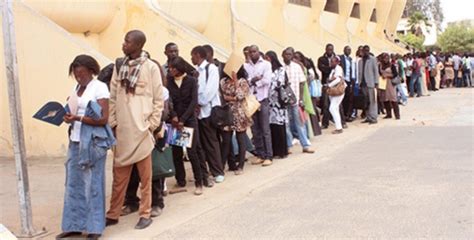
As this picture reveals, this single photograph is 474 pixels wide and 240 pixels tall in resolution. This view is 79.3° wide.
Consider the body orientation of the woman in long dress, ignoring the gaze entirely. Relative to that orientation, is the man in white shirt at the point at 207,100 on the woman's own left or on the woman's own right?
on the woman's own left

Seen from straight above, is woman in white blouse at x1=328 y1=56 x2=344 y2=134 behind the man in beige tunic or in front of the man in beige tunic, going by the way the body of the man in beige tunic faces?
behind

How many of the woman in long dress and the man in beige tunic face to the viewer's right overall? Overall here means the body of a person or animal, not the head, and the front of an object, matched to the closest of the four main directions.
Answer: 0

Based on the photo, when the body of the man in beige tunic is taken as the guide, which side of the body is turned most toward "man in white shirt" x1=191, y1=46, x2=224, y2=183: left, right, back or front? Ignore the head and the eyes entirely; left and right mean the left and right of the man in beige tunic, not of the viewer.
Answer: back

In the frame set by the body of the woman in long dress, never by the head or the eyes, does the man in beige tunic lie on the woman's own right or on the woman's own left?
on the woman's own left

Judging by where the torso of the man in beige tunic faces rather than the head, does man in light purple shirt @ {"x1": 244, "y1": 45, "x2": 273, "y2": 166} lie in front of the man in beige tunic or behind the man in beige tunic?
behind
